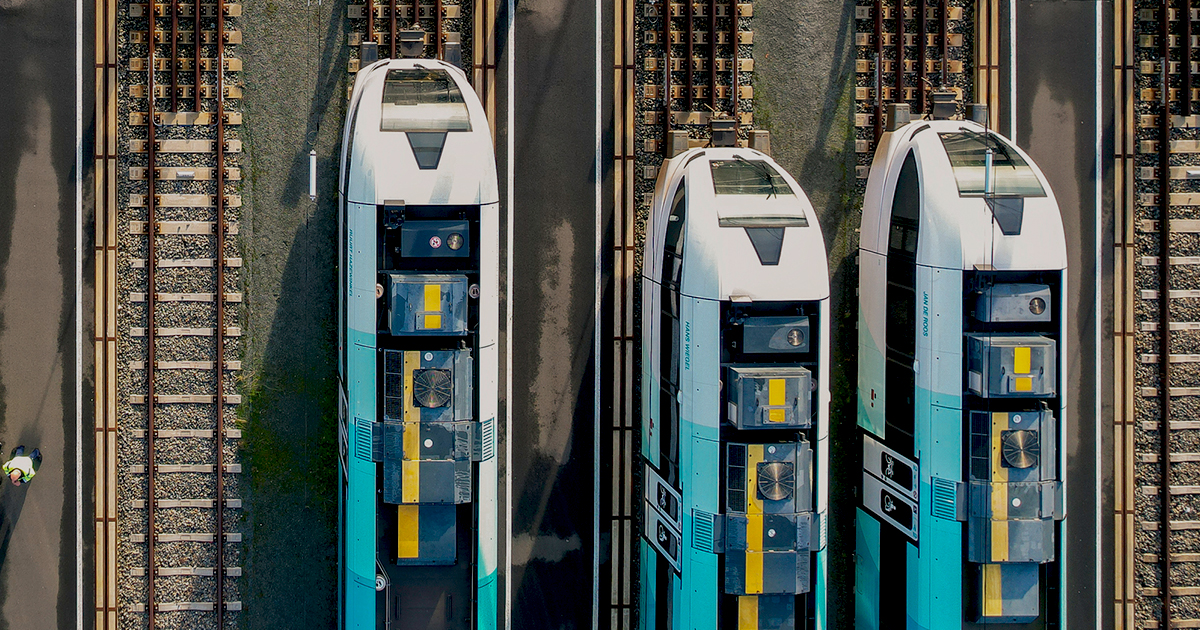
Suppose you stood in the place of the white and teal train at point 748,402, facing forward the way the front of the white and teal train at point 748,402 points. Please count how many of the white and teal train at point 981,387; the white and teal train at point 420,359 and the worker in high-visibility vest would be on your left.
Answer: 2

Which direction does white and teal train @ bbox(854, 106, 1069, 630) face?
away from the camera

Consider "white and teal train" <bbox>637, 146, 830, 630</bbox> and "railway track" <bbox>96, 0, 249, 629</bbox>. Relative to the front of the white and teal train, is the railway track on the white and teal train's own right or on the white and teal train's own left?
on the white and teal train's own left

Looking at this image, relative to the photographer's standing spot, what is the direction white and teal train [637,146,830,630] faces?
facing away from the viewer

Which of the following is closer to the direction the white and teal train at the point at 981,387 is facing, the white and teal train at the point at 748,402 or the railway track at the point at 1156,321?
the railway track

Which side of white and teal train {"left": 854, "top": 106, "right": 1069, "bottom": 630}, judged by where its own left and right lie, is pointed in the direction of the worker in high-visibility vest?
left

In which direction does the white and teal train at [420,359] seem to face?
away from the camera

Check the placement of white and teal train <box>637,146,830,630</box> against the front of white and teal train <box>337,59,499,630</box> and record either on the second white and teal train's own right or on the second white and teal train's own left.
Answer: on the second white and teal train's own right

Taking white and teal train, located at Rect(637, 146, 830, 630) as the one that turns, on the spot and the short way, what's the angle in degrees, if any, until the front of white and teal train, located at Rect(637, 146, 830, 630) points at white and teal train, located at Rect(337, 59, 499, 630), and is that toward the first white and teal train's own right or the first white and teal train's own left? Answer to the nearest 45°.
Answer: approximately 90° to the first white and teal train's own left
